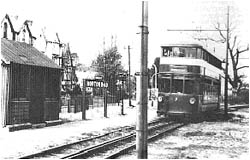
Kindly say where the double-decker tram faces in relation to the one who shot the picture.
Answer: facing the viewer and to the left of the viewer

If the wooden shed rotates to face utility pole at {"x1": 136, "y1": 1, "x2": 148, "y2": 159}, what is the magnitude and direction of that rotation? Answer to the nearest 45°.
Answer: approximately 45° to its right

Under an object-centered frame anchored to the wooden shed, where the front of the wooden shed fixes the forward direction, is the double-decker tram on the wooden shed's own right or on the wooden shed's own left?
on the wooden shed's own left

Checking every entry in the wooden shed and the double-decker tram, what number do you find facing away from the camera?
0

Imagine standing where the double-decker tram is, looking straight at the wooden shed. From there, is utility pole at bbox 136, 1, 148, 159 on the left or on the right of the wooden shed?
left

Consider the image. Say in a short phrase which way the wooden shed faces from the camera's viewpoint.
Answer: facing the viewer and to the right of the viewer

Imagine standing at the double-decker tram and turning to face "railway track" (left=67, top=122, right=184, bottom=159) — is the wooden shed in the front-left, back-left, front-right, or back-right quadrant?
front-right

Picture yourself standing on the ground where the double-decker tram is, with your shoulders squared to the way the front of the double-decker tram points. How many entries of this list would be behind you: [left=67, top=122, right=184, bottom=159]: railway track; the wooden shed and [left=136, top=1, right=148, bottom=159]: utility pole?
0

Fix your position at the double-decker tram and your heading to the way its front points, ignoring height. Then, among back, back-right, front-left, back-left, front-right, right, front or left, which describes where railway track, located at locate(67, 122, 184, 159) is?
front-left

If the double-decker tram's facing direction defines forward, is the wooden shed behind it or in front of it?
in front
